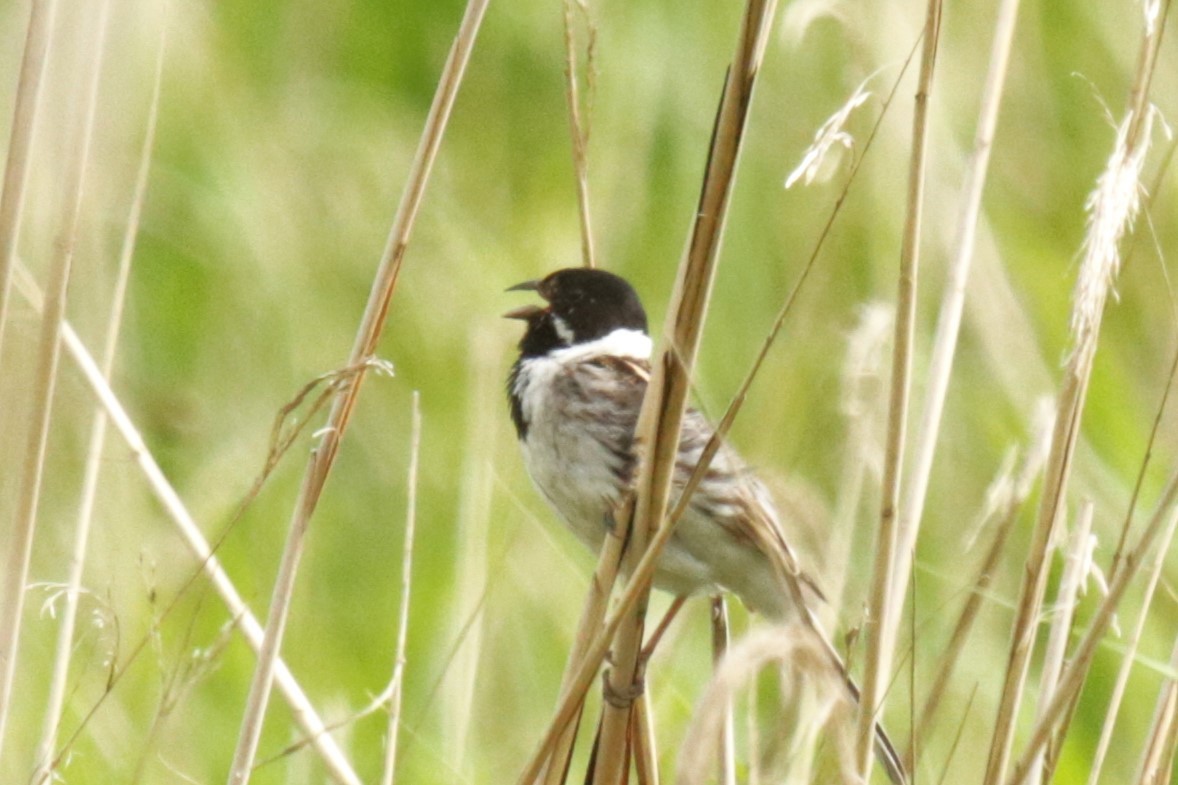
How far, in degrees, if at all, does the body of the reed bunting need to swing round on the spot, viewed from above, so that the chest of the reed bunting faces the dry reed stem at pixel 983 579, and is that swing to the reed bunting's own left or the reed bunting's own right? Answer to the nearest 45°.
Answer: approximately 135° to the reed bunting's own left

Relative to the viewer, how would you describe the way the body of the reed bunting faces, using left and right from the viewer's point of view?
facing to the left of the viewer

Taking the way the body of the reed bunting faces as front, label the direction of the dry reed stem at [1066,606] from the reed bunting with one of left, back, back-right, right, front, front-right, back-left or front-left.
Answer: back-left

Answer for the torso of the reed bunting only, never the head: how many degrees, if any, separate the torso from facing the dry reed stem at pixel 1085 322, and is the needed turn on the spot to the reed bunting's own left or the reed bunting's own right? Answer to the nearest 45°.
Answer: approximately 135° to the reed bunting's own left

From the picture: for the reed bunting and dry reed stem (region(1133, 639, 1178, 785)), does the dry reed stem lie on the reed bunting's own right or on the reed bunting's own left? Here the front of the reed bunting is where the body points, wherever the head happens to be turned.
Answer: on the reed bunting's own left
